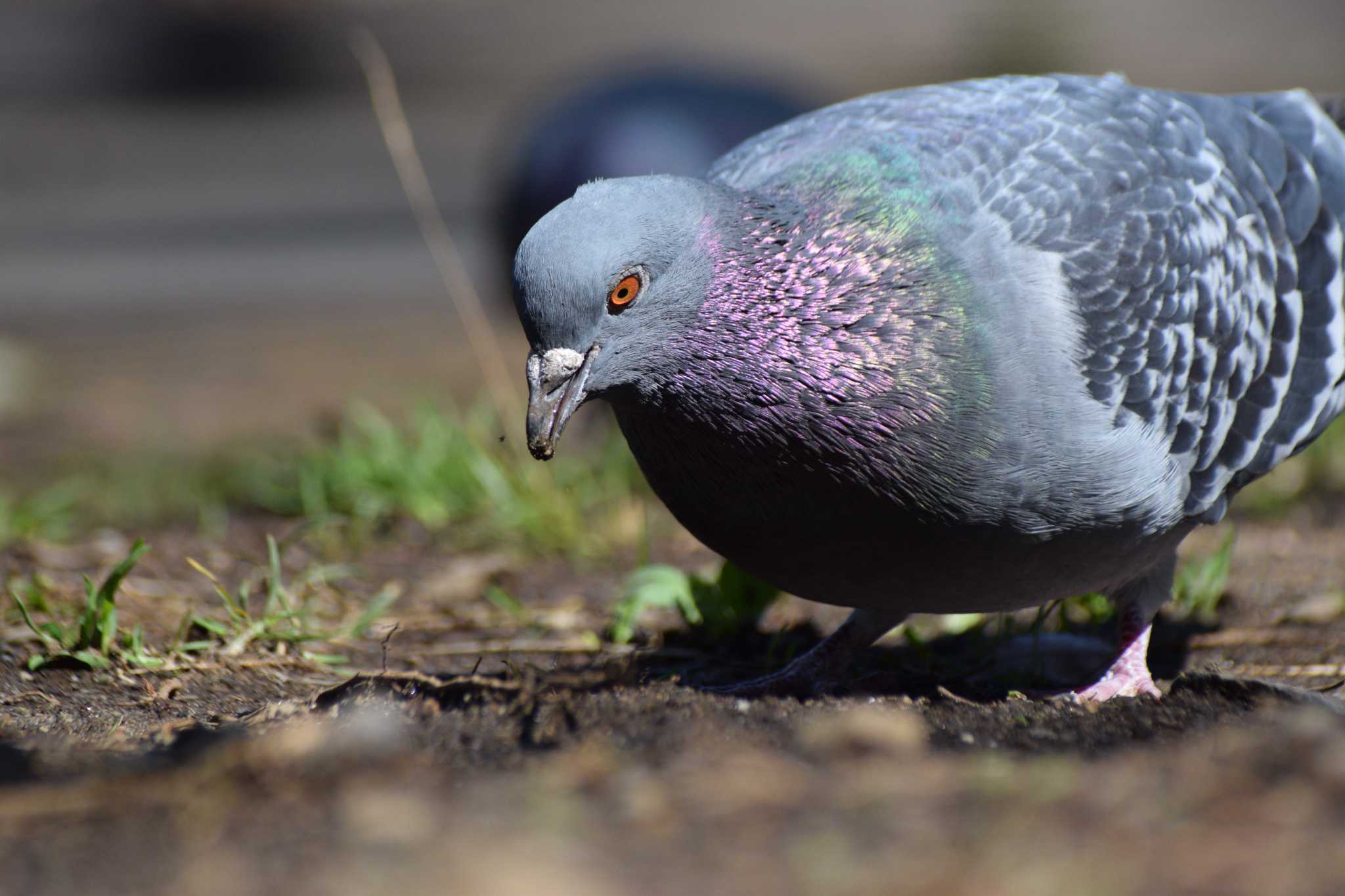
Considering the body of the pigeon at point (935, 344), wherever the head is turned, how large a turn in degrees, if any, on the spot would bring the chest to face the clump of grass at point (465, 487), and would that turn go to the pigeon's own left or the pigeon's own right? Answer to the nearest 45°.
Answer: approximately 90° to the pigeon's own right

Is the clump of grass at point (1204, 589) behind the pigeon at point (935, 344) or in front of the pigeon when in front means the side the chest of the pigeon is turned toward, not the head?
behind

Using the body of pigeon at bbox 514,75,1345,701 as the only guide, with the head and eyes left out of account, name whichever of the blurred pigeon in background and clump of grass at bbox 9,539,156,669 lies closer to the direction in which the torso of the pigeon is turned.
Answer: the clump of grass

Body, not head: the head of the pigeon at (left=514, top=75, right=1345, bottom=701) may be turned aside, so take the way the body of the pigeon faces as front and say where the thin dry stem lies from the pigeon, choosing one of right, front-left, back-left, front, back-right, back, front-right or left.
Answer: right

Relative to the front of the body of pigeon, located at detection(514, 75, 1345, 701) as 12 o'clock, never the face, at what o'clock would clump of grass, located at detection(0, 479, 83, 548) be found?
The clump of grass is roughly at 2 o'clock from the pigeon.

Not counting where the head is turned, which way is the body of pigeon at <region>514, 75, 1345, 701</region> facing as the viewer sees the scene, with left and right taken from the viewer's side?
facing the viewer and to the left of the viewer

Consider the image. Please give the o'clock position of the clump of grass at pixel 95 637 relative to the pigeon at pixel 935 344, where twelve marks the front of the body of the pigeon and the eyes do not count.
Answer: The clump of grass is roughly at 1 o'clock from the pigeon.

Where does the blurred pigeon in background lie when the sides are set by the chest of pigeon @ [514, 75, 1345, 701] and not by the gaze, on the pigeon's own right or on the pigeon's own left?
on the pigeon's own right
